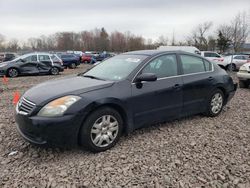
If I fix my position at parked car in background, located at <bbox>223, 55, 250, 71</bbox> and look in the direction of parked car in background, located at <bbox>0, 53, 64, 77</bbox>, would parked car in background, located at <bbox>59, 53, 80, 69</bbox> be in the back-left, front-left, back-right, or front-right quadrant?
front-right

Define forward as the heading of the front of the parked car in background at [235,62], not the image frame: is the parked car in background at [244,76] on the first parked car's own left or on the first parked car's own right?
on the first parked car's own left

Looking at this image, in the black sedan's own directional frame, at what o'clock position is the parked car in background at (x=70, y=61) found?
The parked car in background is roughly at 4 o'clock from the black sedan.

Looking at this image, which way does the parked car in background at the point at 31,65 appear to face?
to the viewer's left

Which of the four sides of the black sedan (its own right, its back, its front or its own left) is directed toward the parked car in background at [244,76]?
back

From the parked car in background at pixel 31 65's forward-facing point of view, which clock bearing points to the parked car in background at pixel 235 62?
the parked car in background at pixel 235 62 is roughly at 6 o'clock from the parked car in background at pixel 31 65.

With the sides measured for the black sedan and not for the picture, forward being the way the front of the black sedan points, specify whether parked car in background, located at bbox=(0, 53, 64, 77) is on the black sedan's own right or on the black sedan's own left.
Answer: on the black sedan's own right

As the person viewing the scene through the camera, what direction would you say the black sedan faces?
facing the viewer and to the left of the viewer
